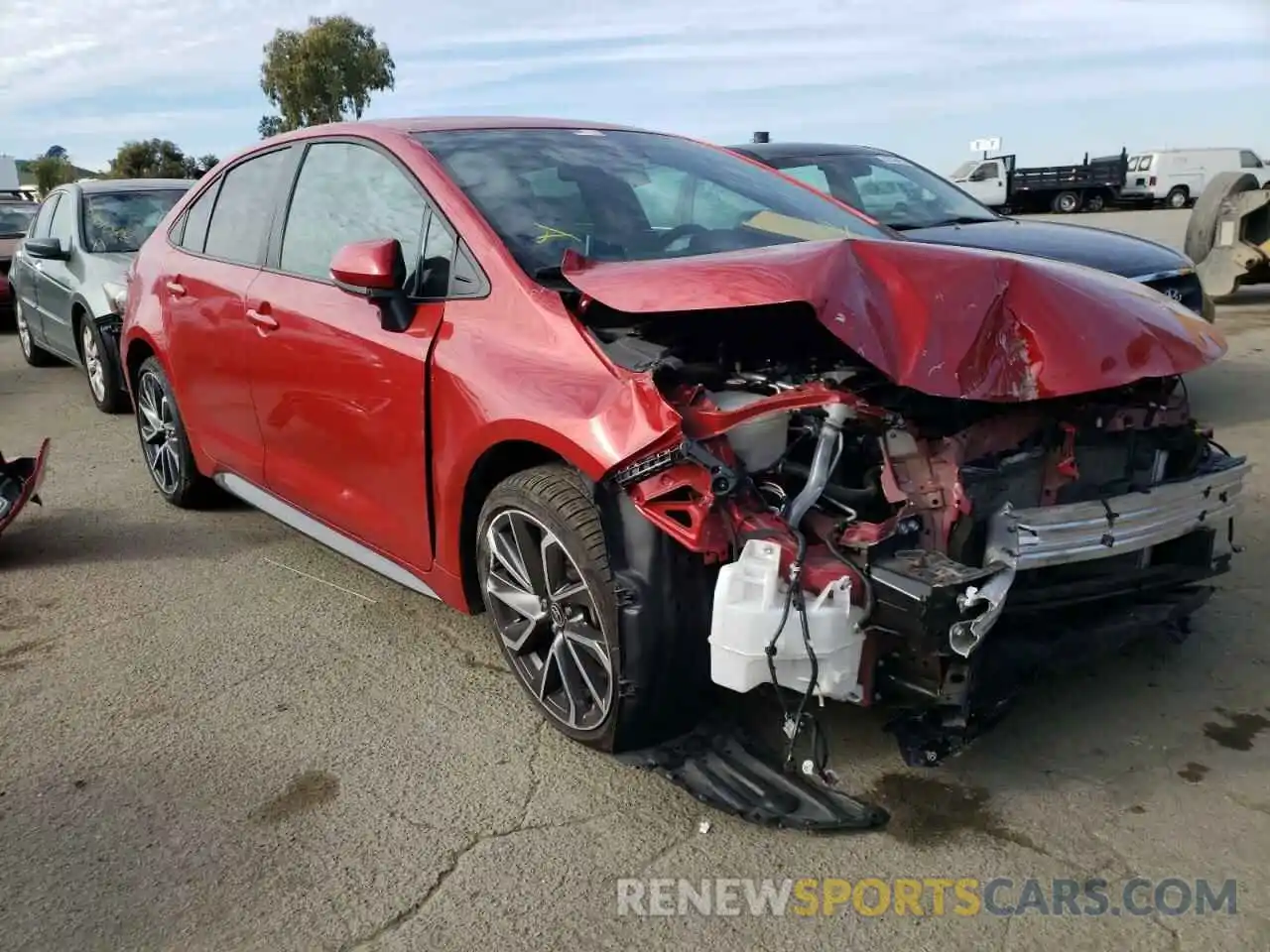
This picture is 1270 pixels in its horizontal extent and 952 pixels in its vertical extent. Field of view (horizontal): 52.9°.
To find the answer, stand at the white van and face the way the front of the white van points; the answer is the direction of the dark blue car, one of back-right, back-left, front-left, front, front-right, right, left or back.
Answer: back-right

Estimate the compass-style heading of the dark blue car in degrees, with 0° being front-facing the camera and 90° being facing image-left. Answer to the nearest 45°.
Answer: approximately 315°

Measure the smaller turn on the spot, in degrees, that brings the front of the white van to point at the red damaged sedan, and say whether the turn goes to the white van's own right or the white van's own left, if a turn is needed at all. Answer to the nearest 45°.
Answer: approximately 135° to the white van's own right

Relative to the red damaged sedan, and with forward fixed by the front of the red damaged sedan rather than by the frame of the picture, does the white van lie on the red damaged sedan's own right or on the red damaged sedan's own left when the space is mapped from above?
on the red damaged sedan's own left

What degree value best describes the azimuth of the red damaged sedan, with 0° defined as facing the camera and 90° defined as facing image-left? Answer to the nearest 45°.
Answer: approximately 315°

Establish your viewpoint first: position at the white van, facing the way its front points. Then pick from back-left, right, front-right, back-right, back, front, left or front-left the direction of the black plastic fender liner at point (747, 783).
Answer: back-right

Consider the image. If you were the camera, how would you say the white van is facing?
facing away from the viewer and to the right of the viewer
